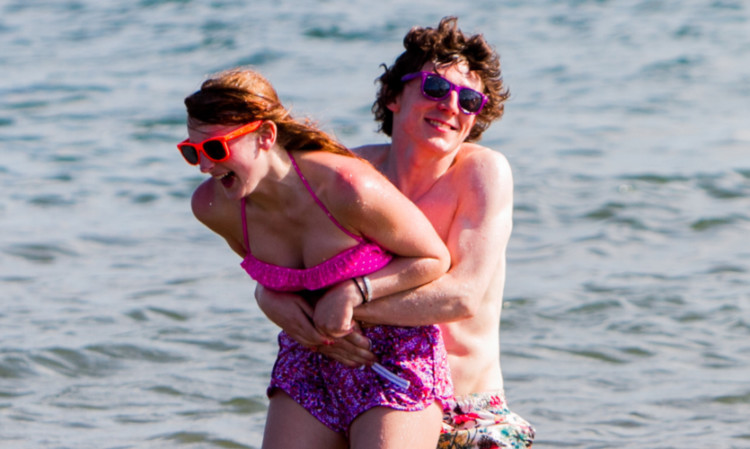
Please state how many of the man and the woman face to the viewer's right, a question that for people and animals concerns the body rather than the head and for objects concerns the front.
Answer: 0

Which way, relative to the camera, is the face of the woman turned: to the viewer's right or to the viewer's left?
to the viewer's left

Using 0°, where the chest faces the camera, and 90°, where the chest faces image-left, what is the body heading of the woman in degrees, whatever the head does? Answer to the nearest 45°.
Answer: approximately 45°

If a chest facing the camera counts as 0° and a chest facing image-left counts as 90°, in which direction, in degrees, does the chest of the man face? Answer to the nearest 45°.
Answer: approximately 45°

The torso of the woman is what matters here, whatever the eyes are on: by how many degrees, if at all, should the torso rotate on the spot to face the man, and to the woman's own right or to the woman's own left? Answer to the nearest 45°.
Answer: approximately 180°

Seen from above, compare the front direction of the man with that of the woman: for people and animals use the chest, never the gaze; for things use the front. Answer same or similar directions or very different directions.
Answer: same or similar directions

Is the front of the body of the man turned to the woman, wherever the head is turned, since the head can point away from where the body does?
yes
